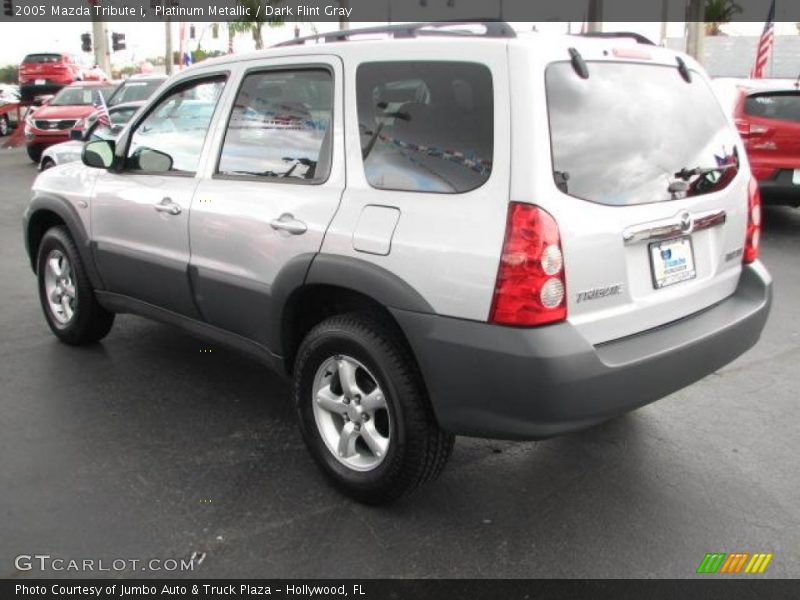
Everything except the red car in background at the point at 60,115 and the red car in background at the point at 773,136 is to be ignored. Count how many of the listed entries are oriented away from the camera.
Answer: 1

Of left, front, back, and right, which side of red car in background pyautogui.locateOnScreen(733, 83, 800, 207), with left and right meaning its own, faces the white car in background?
left

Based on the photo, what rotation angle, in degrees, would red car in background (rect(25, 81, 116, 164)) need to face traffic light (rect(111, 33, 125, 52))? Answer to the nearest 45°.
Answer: approximately 135° to its right

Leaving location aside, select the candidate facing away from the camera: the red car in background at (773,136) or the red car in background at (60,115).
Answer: the red car in background at (773,136)

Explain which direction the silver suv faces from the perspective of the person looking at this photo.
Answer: facing away from the viewer and to the left of the viewer

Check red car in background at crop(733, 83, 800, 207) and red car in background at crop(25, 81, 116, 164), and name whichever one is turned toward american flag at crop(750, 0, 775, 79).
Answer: red car in background at crop(733, 83, 800, 207)

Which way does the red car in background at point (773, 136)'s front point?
away from the camera

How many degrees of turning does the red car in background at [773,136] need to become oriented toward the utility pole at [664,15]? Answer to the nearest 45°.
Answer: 0° — it already faces it

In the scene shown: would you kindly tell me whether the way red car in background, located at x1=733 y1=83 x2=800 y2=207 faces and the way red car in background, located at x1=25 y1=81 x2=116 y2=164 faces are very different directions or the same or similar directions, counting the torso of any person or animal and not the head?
very different directions

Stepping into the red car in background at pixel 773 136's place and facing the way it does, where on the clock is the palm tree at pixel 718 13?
The palm tree is roughly at 12 o'clock from the red car in background.

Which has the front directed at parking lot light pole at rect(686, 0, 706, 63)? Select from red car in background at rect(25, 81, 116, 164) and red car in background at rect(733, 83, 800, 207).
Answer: red car in background at rect(733, 83, 800, 207)

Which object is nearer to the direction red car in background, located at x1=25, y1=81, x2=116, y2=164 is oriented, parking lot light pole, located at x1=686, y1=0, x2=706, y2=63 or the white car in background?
the white car in background

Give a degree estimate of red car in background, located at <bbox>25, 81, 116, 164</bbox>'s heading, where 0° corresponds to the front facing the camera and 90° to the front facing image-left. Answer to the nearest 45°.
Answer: approximately 45°

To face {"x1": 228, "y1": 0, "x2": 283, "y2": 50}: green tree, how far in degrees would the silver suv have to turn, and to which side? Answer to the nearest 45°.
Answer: approximately 45° to its right

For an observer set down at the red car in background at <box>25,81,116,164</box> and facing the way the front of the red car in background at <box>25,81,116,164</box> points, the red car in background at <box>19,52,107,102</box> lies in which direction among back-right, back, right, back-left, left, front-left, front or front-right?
back-right

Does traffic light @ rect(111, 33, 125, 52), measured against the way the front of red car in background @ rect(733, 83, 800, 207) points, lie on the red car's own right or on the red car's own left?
on the red car's own left

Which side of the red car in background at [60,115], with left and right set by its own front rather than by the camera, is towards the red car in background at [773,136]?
left
